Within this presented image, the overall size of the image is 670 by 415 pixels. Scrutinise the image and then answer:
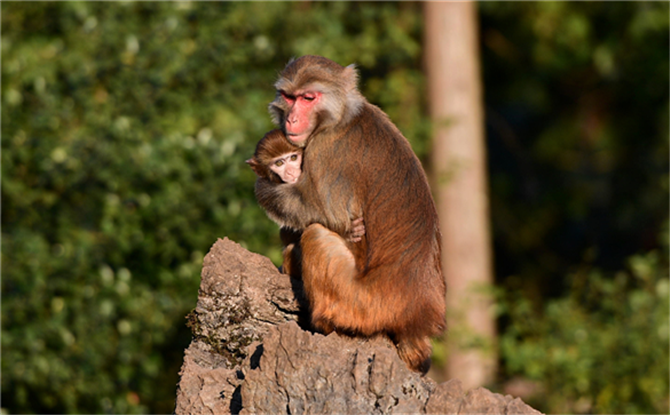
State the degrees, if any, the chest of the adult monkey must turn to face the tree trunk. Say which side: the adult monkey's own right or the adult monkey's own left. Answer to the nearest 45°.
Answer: approximately 90° to the adult monkey's own right

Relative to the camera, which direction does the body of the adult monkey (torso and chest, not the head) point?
to the viewer's left
